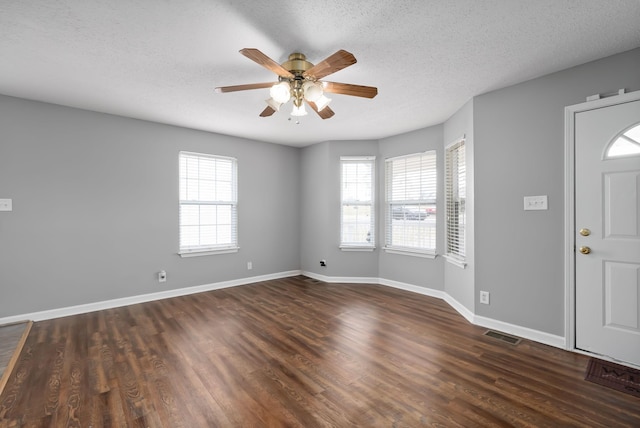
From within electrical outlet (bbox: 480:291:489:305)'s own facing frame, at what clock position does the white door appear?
The white door is roughly at 8 o'clock from the electrical outlet.

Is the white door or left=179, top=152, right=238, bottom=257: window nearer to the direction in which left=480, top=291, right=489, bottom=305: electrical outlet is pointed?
the window

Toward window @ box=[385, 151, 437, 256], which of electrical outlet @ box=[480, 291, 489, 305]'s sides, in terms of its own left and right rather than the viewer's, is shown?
right

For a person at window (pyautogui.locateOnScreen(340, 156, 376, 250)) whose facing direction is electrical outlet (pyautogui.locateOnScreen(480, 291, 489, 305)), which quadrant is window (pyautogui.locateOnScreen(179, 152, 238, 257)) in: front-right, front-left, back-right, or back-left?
back-right

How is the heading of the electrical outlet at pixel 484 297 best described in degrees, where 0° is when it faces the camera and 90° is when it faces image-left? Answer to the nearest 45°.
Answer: approximately 45°

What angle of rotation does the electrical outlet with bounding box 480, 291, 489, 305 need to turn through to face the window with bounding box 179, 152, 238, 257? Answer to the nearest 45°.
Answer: approximately 45° to its right

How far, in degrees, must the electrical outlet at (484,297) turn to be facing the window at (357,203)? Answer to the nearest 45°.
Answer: approximately 90° to its right
